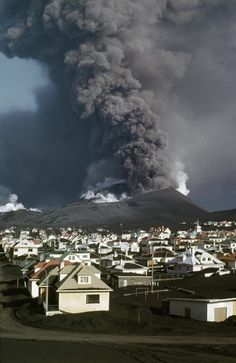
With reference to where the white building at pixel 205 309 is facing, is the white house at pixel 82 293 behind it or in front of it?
behind

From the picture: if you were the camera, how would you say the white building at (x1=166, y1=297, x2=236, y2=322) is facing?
facing the viewer and to the right of the viewer
